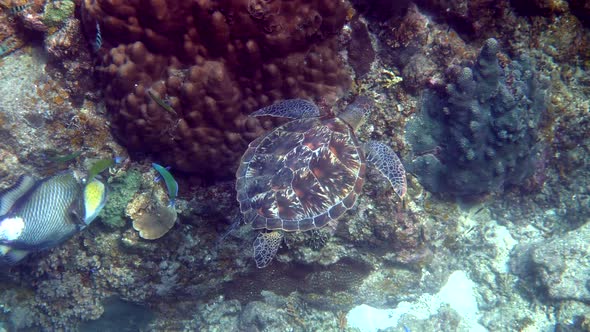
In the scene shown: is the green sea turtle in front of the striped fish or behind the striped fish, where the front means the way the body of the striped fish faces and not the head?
in front

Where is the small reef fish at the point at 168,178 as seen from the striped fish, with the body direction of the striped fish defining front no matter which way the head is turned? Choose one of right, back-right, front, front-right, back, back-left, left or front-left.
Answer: front

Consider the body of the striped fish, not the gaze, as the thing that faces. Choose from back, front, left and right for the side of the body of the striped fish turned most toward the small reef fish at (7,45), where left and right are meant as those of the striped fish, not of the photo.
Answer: left

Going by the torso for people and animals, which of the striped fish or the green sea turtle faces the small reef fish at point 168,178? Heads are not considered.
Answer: the striped fish

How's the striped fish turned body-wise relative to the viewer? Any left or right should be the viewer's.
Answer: facing to the right of the viewer
